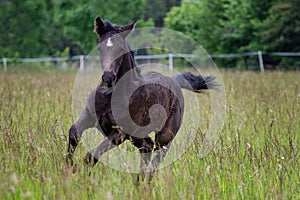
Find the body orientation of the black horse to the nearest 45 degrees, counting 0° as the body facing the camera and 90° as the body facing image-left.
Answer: approximately 45°
